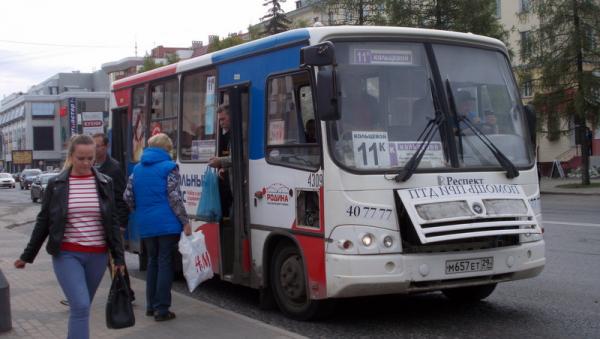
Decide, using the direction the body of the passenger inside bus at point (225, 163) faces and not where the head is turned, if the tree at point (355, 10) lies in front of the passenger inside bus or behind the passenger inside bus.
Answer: behind

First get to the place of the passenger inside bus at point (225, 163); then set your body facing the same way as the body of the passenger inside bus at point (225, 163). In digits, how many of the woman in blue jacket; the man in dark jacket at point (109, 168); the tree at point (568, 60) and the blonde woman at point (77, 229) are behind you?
1

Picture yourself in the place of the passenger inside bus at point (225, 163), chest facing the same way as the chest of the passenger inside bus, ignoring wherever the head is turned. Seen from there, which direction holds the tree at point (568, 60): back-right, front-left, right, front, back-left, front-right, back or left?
back

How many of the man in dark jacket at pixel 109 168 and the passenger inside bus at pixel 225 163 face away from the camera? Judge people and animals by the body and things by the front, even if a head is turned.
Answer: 0

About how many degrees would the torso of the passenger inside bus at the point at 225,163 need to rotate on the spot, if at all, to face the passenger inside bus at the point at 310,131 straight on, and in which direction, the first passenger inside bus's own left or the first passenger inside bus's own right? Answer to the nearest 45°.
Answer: approximately 90° to the first passenger inside bus's own left

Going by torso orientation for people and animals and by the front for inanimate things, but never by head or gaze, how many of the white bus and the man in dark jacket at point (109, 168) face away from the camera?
0

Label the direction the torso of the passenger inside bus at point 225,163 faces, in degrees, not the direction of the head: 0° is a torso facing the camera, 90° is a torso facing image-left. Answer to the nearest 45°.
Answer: approximately 45°

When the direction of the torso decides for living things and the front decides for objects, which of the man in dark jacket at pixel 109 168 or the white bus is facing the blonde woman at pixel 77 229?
the man in dark jacket

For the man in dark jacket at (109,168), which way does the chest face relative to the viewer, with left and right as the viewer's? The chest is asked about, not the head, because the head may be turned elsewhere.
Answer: facing the viewer

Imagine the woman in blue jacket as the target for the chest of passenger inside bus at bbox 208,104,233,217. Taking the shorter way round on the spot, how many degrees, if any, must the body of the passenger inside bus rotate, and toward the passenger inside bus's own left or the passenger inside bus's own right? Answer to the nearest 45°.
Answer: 0° — they already face them

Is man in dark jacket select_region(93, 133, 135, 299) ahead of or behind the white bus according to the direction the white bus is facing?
behind

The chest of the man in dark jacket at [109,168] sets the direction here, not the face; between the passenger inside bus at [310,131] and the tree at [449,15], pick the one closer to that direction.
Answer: the passenger inside bus

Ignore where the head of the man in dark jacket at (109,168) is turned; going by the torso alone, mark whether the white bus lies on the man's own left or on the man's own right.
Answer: on the man's own left

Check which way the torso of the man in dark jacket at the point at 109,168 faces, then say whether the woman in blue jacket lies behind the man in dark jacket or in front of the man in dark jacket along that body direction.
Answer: in front
